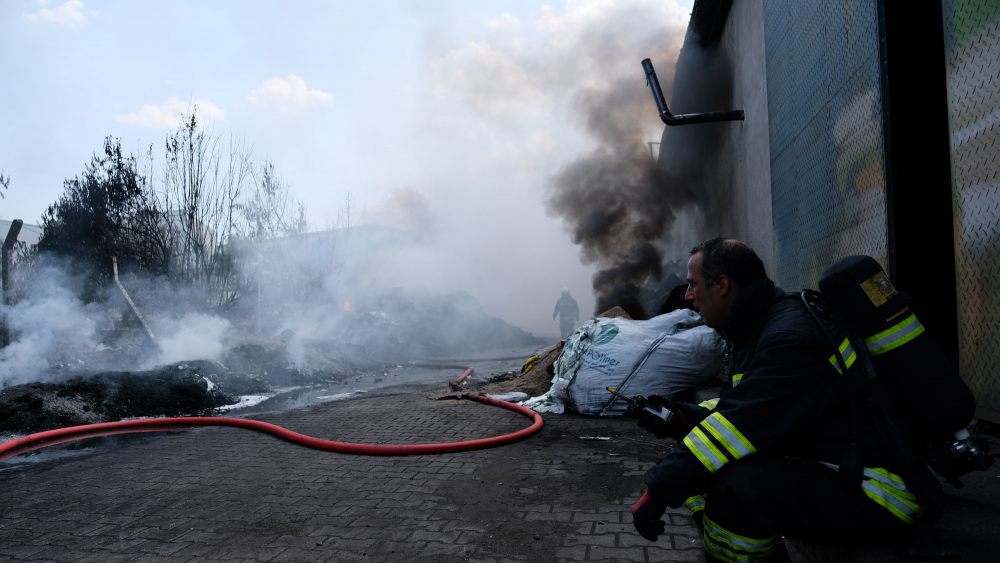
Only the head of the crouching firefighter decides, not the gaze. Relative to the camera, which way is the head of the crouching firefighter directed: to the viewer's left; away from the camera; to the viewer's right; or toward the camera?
to the viewer's left

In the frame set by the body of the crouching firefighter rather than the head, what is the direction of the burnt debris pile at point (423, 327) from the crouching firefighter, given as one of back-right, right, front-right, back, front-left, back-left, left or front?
front-right

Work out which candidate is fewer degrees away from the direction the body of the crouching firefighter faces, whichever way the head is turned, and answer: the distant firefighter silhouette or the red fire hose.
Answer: the red fire hose

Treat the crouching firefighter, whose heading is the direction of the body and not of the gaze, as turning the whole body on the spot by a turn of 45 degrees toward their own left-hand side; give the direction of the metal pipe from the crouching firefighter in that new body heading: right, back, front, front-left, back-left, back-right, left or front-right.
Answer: back-right

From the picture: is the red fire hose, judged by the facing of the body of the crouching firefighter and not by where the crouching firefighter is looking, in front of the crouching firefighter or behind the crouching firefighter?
in front

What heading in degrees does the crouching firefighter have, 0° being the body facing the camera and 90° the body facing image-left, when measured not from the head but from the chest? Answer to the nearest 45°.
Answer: approximately 90°

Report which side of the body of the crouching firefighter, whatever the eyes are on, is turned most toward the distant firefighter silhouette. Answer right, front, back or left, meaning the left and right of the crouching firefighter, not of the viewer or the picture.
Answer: right
